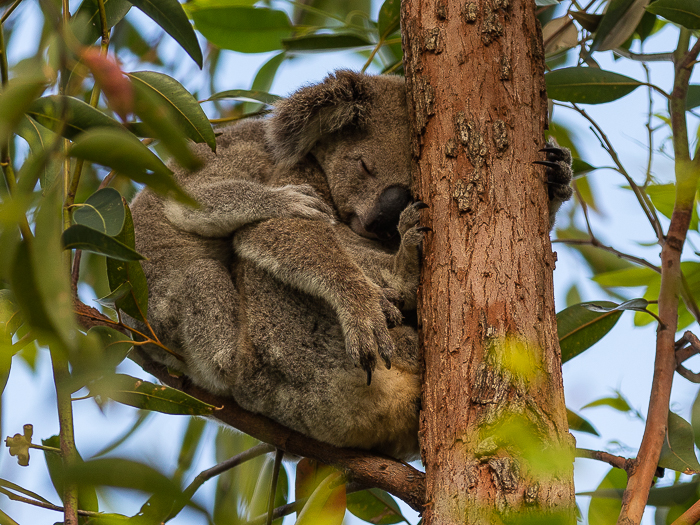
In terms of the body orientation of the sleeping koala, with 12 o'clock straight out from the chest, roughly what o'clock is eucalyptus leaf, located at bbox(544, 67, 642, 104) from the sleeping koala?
The eucalyptus leaf is roughly at 11 o'clock from the sleeping koala.

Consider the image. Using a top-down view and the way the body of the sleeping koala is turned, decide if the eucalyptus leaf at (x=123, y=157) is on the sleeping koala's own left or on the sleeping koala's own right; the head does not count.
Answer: on the sleeping koala's own right

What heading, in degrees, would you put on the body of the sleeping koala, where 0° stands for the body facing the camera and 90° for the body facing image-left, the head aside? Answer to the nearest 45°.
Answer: approximately 315°

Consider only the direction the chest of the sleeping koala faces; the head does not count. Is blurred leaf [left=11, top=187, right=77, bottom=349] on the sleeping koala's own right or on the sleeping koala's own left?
on the sleeping koala's own right

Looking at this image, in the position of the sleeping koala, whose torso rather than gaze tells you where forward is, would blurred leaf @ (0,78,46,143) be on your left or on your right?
on your right

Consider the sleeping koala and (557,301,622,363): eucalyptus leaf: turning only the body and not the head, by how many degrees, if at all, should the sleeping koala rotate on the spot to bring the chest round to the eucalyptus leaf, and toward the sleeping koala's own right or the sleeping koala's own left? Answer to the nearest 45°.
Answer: approximately 45° to the sleeping koala's own left
